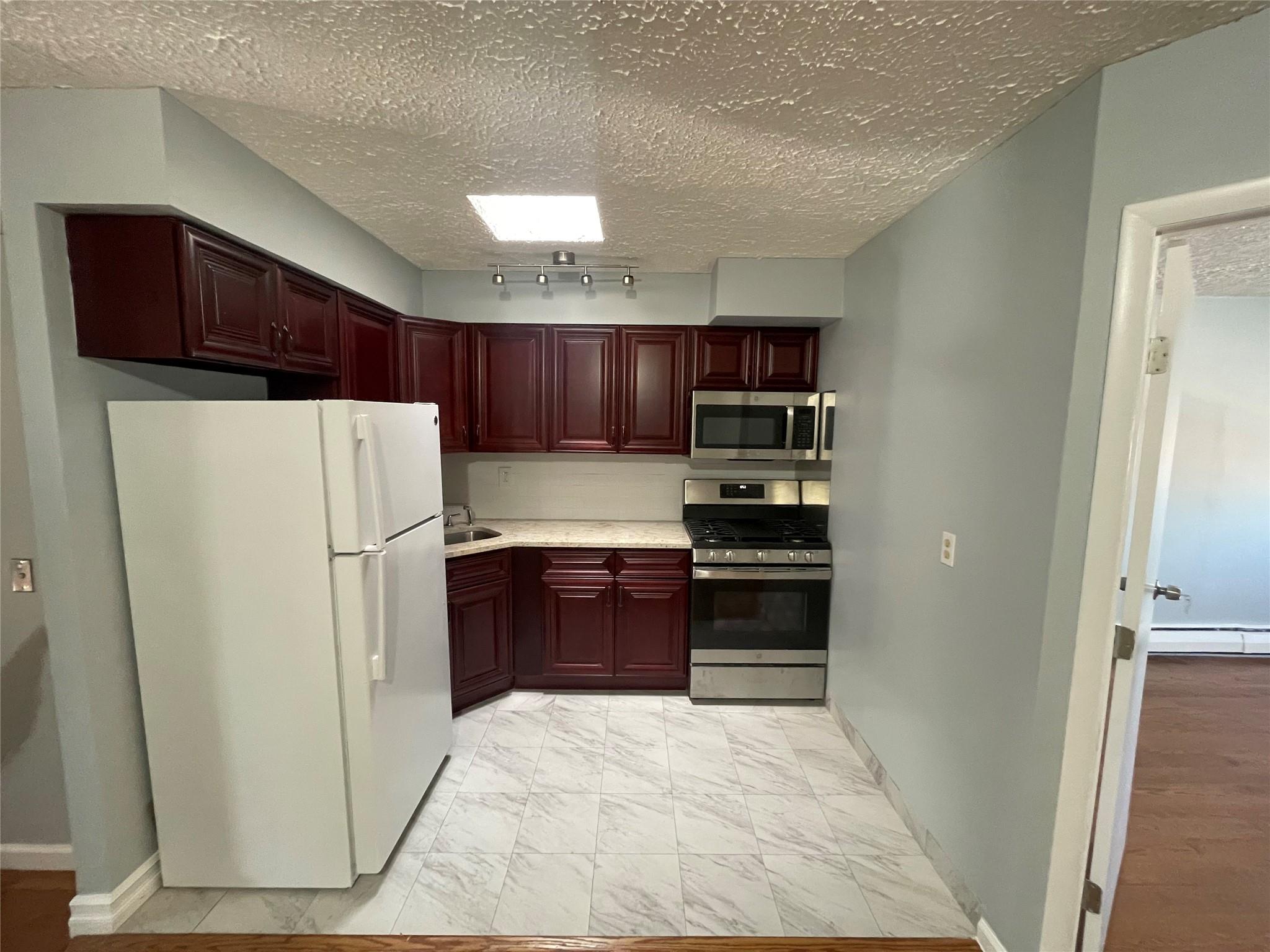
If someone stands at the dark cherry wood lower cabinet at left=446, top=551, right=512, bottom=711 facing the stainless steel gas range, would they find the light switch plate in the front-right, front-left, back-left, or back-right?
back-right

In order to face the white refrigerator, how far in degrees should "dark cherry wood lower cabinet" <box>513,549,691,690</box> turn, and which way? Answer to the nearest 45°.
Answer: approximately 45° to its right

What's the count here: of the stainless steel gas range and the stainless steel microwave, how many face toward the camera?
2

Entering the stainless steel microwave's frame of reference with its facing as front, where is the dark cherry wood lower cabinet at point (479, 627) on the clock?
The dark cherry wood lower cabinet is roughly at 2 o'clock from the stainless steel microwave.
